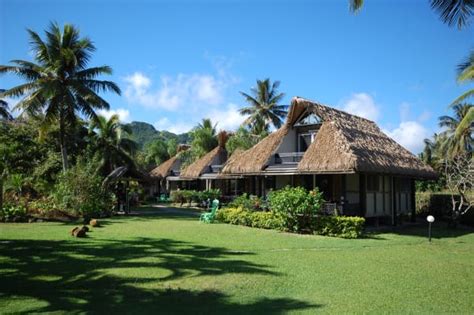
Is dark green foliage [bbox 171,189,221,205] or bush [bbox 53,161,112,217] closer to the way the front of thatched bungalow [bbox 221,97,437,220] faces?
the bush

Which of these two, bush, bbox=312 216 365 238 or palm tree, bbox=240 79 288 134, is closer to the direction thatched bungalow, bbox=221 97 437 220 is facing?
the bush

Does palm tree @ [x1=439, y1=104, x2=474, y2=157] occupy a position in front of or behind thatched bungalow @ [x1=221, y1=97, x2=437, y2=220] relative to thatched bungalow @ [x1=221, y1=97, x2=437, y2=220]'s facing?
behind

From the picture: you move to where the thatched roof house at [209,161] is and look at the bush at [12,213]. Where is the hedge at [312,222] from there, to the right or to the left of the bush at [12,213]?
left

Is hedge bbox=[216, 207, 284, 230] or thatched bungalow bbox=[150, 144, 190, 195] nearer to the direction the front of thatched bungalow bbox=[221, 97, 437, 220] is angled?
the hedge

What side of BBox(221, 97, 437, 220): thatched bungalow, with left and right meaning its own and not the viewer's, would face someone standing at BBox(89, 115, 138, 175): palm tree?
right

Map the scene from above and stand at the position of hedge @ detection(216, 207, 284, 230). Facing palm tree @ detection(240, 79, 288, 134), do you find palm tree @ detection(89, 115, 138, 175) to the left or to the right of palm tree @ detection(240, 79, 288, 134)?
left

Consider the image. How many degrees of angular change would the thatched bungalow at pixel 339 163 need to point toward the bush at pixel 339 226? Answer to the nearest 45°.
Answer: approximately 45° to its left

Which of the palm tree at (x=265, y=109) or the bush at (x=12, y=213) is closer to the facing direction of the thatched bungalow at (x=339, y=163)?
the bush

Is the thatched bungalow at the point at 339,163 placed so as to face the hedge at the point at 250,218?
yes

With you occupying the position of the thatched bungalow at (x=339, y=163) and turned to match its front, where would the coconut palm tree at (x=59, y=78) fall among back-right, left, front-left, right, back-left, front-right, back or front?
front-right

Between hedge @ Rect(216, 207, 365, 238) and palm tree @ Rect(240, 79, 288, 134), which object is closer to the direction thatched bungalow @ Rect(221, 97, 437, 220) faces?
the hedge

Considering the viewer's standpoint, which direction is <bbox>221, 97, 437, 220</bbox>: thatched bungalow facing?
facing the viewer and to the left of the viewer

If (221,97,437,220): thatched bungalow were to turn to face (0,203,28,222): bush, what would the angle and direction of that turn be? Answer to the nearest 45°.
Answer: approximately 45° to its right

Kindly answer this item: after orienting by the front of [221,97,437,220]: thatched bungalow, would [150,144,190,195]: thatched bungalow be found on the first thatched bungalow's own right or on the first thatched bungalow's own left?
on the first thatched bungalow's own right

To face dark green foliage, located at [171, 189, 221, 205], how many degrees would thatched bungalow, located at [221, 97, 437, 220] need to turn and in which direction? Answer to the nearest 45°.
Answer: approximately 90° to its right
